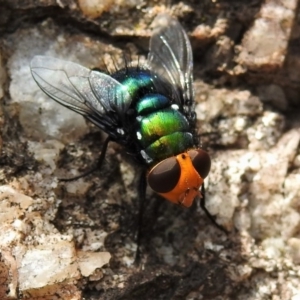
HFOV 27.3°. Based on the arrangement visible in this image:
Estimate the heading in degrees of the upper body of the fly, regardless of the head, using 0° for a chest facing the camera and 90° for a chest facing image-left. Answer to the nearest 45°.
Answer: approximately 315°
